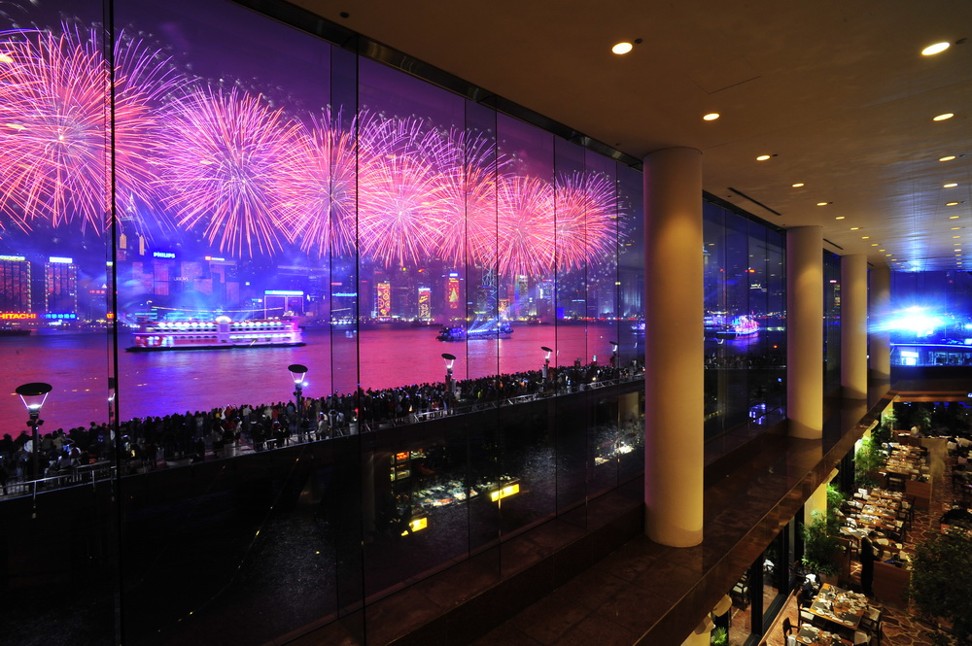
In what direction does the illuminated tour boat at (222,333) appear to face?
to the viewer's left

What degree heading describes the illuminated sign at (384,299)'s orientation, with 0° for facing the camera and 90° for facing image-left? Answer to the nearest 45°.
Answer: approximately 0°

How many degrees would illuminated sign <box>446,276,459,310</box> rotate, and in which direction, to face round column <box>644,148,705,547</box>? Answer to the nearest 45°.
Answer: approximately 45° to its left

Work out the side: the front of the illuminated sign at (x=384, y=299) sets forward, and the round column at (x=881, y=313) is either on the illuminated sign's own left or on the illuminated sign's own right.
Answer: on the illuminated sign's own left

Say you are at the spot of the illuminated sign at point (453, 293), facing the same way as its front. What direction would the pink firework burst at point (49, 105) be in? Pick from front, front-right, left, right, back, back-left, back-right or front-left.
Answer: front-right

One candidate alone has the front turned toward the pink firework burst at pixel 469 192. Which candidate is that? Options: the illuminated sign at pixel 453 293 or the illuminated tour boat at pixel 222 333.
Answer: the illuminated sign

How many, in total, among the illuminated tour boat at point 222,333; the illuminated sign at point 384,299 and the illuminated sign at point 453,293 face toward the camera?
2
